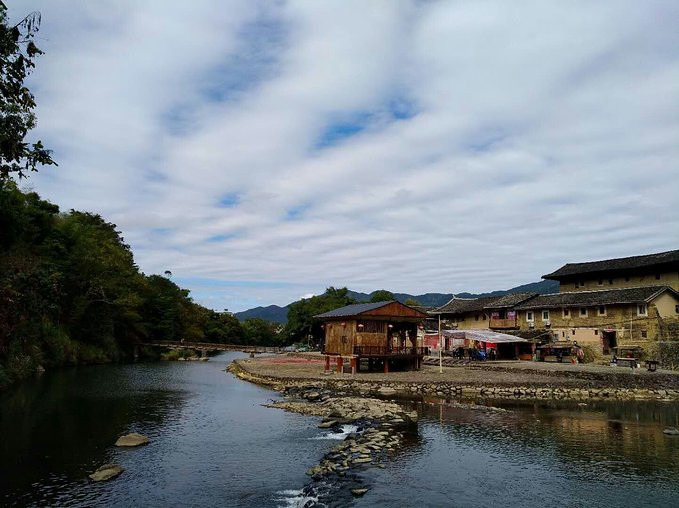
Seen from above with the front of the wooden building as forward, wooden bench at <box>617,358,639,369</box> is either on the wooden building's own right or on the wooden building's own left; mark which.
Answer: on the wooden building's own left

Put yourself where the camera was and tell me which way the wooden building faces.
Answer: facing the viewer and to the right of the viewer

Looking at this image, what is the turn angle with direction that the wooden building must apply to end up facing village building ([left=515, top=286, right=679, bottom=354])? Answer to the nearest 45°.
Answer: approximately 45° to its left

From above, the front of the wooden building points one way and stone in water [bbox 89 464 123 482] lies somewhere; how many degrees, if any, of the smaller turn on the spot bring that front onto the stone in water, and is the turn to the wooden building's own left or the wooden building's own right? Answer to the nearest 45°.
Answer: approximately 45° to the wooden building's own right

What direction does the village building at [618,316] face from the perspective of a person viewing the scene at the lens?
facing the viewer and to the left of the viewer

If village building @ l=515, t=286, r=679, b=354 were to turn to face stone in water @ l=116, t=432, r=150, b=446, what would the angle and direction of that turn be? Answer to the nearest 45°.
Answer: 0° — it already faces it

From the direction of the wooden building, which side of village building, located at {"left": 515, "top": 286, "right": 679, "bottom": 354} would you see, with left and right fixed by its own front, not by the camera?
front

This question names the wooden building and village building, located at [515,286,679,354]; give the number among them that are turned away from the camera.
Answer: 0

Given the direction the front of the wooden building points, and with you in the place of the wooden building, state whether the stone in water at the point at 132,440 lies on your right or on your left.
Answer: on your right

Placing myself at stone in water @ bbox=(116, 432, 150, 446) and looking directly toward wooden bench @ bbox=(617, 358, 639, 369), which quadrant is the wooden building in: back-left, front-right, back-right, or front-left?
front-left

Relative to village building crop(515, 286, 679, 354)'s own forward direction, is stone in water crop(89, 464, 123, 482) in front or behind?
in front
